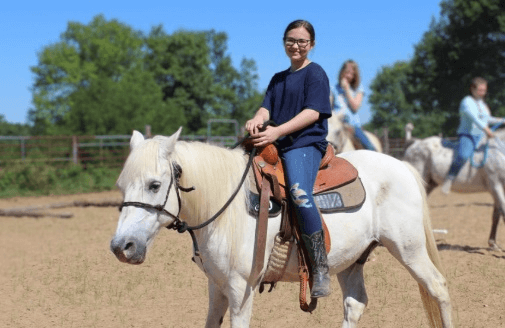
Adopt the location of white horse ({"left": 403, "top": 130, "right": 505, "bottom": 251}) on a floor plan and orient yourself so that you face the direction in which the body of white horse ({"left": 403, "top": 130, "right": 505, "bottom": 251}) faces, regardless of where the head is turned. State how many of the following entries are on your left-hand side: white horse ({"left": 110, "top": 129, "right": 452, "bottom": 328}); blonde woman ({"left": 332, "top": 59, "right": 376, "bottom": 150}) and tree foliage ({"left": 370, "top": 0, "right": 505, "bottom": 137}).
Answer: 1

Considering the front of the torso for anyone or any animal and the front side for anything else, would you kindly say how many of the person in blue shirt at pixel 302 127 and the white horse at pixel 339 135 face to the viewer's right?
0

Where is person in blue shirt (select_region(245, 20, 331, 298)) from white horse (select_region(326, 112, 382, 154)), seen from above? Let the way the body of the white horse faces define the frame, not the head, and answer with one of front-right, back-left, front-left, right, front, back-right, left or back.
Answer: front-left

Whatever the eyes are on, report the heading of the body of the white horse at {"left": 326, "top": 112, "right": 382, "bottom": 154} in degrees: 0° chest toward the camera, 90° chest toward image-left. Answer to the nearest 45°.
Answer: approximately 45°

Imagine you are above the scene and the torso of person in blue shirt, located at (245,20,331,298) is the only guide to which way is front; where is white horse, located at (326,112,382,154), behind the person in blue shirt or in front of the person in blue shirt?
behind

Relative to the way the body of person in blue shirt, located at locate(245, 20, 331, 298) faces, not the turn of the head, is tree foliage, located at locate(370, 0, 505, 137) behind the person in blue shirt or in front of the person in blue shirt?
behind

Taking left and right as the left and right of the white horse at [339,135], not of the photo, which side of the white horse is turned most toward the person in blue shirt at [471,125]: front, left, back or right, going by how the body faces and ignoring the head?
back

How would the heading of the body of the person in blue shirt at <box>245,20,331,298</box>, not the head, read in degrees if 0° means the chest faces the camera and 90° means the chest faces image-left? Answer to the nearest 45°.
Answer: approximately 45°

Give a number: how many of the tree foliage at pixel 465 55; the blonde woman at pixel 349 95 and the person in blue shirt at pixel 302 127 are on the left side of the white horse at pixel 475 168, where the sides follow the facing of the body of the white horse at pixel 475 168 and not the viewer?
1
